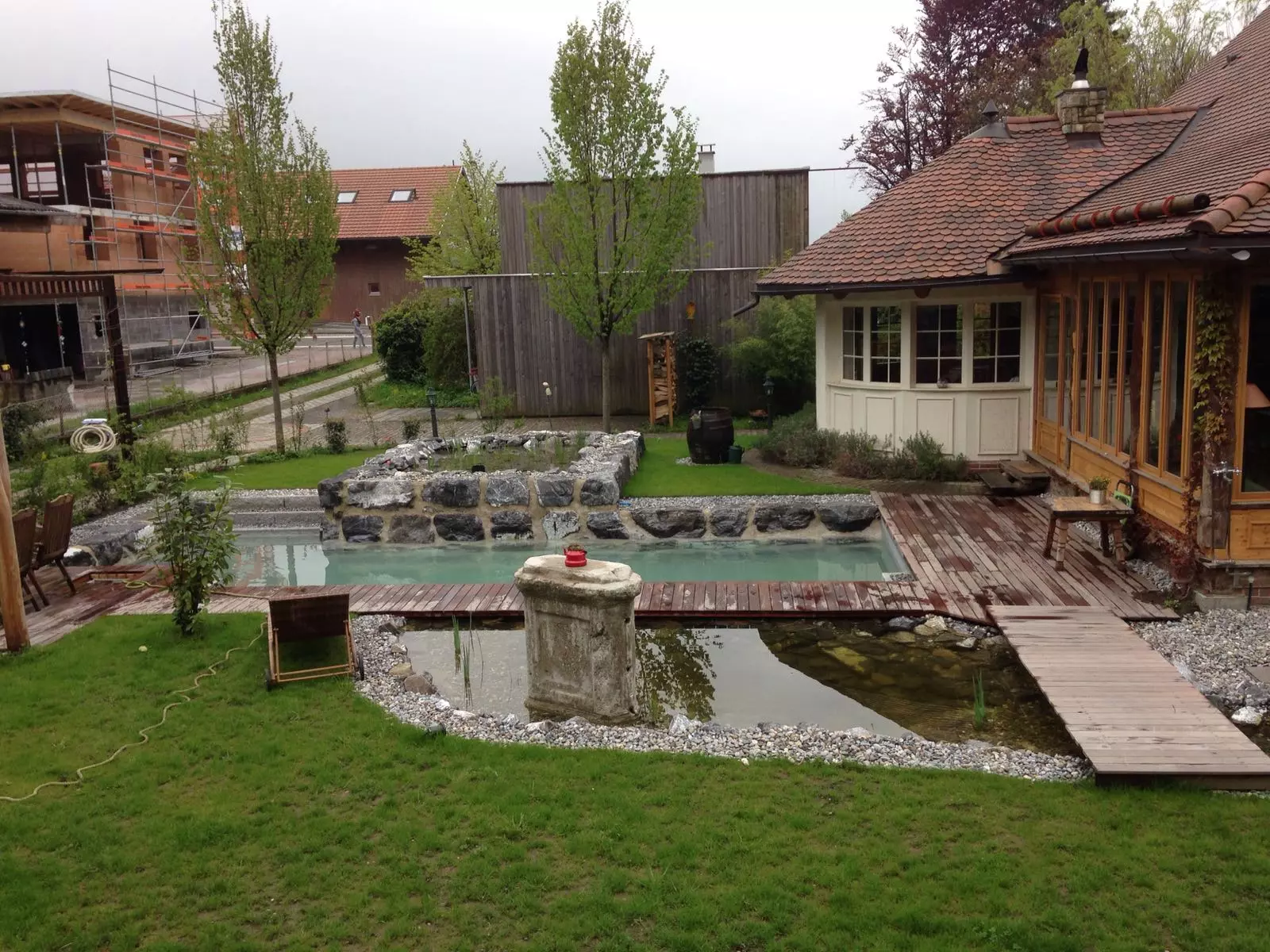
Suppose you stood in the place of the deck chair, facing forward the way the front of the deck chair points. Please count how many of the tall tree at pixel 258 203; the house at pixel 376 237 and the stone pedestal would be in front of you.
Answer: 2

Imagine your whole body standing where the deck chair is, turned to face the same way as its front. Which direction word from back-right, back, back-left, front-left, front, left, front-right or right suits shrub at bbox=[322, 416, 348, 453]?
front

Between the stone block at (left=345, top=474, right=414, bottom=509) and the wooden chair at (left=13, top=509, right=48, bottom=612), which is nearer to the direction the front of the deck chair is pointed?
the stone block

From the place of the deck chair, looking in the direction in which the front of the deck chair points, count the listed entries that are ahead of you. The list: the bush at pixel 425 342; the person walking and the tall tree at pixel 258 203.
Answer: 3

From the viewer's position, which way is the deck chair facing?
facing away from the viewer

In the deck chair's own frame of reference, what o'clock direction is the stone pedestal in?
The stone pedestal is roughly at 4 o'clock from the deck chair.

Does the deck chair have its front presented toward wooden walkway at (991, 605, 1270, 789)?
no

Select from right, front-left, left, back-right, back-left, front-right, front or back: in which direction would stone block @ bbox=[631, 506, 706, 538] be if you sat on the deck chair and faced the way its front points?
front-right

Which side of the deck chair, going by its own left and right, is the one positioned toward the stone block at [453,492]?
front

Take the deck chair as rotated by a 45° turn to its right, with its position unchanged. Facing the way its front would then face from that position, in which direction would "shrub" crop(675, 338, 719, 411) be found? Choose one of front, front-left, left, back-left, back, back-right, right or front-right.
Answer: front

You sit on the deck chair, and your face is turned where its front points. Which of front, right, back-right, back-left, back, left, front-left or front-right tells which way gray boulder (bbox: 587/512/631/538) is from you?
front-right

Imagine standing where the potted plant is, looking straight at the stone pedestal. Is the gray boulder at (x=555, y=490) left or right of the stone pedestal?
right

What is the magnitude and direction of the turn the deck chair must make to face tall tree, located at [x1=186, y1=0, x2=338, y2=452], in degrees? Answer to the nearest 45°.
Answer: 0° — it already faces it

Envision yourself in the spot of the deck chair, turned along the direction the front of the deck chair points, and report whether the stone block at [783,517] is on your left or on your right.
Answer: on your right

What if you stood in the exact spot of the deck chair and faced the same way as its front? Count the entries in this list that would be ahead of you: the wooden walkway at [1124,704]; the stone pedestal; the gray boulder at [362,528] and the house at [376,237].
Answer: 2

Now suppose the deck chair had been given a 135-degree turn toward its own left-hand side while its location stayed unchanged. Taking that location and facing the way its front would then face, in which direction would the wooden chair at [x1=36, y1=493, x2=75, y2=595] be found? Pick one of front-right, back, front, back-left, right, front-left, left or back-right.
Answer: right

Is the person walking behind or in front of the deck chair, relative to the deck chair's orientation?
in front

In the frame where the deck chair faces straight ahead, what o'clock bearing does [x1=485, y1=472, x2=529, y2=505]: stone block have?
The stone block is roughly at 1 o'clock from the deck chair.

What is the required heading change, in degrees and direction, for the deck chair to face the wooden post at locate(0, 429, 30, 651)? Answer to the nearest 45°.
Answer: approximately 45° to its left

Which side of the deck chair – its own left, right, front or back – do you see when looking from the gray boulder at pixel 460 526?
front

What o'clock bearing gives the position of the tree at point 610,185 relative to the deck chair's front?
The tree is roughly at 1 o'clock from the deck chair.

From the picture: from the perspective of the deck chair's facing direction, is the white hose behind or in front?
in front

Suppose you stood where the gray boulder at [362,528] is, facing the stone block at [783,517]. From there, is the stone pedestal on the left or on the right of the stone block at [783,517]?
right

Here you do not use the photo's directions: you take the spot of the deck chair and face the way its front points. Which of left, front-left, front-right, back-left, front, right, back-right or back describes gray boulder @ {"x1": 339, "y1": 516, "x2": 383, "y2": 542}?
front
